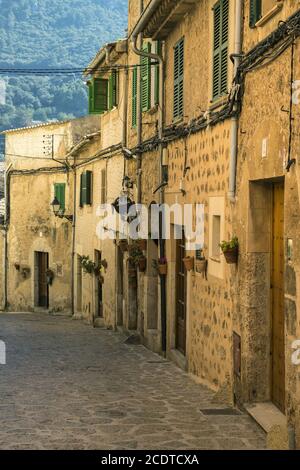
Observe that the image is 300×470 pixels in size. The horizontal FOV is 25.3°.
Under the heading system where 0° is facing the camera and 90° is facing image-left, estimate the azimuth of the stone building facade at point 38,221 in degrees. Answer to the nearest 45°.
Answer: approximately 0°

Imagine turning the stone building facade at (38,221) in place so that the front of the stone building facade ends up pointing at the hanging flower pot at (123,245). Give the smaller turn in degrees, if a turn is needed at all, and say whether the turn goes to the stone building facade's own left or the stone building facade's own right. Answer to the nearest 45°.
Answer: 0° — it already faces it

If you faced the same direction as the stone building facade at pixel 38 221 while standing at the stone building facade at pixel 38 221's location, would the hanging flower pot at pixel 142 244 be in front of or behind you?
in front

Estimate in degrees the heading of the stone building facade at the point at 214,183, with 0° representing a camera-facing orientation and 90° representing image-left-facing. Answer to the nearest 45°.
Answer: approximately 45°
